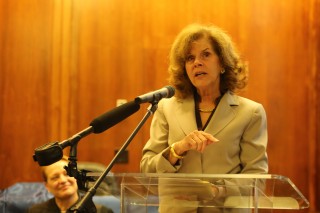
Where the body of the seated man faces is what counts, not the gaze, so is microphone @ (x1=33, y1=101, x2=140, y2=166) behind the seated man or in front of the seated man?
in front

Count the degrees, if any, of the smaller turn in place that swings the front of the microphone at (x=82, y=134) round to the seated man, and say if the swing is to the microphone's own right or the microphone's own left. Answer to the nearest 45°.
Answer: approximately 90° to the microphone's own left

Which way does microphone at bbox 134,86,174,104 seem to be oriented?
to the viewer's right

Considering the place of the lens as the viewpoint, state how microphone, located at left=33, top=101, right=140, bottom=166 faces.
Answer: facing to the right of the viewer
